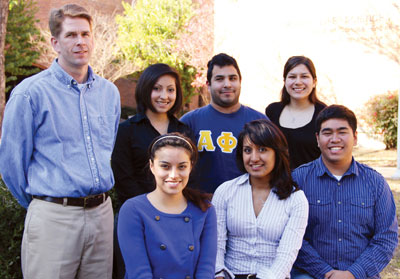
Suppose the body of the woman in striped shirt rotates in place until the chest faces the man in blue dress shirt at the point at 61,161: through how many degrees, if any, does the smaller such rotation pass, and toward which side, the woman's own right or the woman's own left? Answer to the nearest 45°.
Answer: approximately 90° to the woman's own right

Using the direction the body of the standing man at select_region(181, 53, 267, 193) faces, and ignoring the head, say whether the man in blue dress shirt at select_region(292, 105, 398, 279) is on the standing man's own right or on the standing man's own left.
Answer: on the standing man's own left

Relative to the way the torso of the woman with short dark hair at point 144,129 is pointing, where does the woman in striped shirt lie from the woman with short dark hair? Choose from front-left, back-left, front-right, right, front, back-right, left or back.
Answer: front

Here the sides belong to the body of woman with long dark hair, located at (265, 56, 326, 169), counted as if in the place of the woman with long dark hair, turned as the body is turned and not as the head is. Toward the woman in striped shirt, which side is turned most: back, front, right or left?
front

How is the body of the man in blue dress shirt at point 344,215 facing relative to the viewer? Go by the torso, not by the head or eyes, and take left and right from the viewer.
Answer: facing the viewer

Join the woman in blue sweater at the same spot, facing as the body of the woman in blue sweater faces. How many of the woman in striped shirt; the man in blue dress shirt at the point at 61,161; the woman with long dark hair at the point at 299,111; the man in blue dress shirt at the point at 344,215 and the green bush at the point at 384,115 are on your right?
1

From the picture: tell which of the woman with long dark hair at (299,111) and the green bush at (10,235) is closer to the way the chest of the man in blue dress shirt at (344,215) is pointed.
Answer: the green bush

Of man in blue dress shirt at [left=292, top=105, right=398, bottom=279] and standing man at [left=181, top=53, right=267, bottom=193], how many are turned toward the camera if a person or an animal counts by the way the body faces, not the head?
2

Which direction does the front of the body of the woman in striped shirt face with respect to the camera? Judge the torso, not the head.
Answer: toward the camera

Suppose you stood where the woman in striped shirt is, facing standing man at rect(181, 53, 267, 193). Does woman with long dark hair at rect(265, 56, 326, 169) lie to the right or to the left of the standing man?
right

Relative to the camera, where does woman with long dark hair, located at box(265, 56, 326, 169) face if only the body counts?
toward the camera
